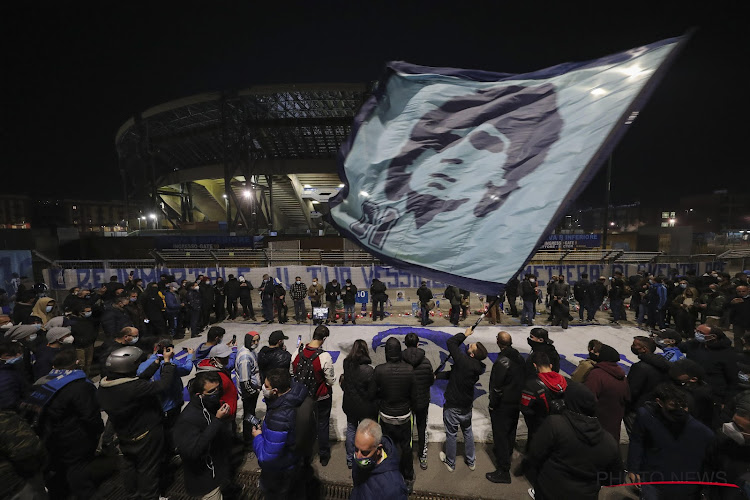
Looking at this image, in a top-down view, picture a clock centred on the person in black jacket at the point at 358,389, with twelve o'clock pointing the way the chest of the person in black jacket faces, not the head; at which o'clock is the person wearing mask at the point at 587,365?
The person wearing mask is roughly at 3 o'clock from the person in black jacket.

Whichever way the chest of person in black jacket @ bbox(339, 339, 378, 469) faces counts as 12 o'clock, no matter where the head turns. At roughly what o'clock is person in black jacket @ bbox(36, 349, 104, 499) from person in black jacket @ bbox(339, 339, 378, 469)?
person in black jacket @ bbox(36, 349, 104, 499) is roughly at 9 o'clock from person in black jacket @ bbox(339, 339, 378, 469).

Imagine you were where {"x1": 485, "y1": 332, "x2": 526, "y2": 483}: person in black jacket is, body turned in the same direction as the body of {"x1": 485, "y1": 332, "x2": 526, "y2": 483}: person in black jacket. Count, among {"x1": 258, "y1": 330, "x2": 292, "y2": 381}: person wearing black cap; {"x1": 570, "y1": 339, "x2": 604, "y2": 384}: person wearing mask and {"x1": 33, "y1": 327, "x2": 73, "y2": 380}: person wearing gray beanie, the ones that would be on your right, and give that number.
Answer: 1

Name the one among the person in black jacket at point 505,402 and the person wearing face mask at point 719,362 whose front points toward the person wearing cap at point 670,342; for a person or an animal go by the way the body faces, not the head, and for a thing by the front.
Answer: the person wearing face mask at point 719,362

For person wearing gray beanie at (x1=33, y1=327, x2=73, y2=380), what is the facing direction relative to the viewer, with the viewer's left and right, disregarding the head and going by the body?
facing to the right of the viewer

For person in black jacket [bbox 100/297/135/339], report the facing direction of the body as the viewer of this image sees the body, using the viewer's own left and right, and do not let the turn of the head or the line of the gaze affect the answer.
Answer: facing to the right of the viewer

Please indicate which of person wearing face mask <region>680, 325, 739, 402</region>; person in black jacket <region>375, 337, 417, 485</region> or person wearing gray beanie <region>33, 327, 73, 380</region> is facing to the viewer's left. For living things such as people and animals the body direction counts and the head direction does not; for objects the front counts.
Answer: person wearing face mask <region>680, 325, 739, 402</region>

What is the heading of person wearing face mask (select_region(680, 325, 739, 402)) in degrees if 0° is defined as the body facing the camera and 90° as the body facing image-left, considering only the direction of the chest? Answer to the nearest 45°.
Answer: approximately 90°

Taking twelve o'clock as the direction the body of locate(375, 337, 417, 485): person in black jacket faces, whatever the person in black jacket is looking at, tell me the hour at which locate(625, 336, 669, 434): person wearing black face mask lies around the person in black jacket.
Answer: The person wearing black face mask is roughly at 3 o'clock from the person in black jacket.

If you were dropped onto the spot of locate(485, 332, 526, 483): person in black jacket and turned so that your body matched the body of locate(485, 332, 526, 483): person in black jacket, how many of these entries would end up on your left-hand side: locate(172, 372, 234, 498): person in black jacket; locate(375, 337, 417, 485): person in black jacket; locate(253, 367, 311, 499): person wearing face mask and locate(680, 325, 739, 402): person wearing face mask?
3

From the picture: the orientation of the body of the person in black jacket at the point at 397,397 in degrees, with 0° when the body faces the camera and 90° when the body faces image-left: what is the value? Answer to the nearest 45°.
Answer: approximately 180°

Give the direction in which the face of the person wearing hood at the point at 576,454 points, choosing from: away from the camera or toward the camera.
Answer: away from the camera

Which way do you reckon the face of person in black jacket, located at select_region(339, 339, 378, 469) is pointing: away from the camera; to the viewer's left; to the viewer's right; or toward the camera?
away from the camera

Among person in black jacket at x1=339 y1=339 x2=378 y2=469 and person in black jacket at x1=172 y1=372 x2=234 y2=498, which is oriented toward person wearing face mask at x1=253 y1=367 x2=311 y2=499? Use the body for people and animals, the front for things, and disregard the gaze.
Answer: person in black jacket at x1=172 y1=372 x2=234 y2=498

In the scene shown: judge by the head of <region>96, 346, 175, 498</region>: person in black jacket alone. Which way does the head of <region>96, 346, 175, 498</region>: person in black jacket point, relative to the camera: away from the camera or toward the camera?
away from the camera
